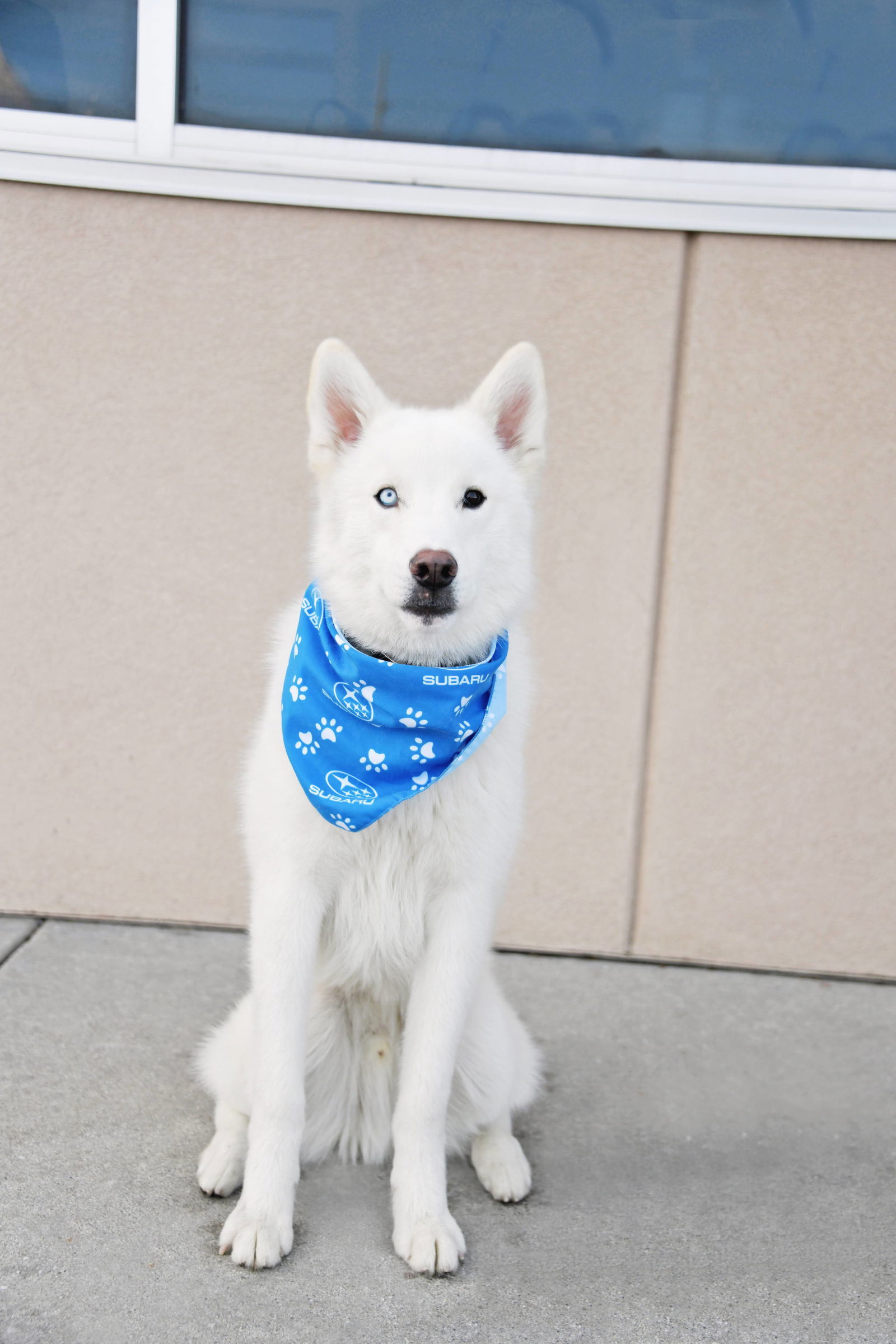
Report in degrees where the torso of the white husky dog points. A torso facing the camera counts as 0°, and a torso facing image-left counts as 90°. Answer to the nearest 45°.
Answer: approximately 0°
